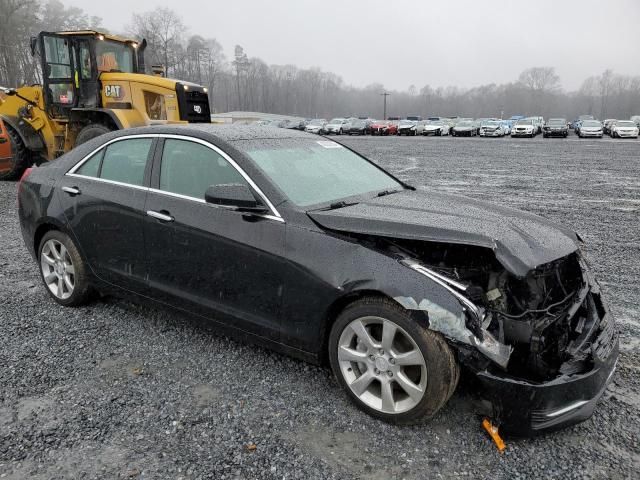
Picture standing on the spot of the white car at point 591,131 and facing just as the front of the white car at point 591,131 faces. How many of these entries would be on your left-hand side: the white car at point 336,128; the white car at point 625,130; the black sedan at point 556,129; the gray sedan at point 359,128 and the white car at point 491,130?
1

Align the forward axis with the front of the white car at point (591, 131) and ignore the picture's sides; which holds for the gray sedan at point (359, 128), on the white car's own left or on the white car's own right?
on the white car's own right

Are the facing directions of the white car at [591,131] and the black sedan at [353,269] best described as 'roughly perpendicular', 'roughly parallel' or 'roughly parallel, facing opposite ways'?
roughly perpendicular

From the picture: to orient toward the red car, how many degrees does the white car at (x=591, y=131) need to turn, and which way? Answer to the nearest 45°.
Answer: approximately 90° to its right

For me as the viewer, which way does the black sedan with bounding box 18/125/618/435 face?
facing the viewer and to the right of the viewer

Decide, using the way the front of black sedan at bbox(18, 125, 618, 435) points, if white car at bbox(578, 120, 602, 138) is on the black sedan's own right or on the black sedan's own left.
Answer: on the black sedan's own left

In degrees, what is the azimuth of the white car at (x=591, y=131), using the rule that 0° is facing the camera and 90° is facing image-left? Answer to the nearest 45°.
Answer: approximately 0°

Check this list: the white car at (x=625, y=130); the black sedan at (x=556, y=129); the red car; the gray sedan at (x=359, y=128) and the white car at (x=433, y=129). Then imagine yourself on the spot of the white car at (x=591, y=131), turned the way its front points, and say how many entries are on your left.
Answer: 1

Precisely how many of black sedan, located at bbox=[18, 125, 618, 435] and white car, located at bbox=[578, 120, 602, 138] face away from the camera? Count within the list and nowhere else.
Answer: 0

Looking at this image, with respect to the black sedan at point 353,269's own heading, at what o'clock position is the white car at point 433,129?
The white car is roughly at 8 o'clock from the black sedan.

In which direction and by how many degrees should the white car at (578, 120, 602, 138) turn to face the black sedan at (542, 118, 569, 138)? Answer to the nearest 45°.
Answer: approximately 90° to its right

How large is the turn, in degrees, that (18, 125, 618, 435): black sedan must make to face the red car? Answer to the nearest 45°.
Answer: approximately 135° to its left
